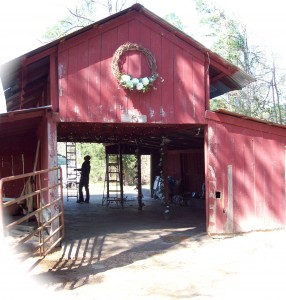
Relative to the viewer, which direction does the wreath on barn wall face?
toward the camera

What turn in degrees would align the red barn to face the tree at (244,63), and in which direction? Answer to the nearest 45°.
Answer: approximately 180°

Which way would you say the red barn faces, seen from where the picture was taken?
facing the viewer

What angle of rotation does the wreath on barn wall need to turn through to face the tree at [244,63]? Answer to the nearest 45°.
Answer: approximately 135° to its left
